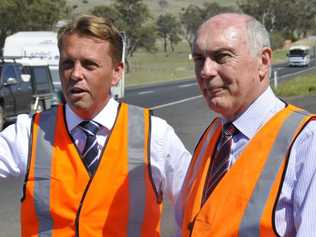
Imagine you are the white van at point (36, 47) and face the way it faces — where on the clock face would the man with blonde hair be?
The man with blonde hair is roughly at 9 o'clock from the white van.

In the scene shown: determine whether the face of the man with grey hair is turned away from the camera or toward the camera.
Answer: toward the camera

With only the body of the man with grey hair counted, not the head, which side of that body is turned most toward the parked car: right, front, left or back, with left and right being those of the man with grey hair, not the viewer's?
right

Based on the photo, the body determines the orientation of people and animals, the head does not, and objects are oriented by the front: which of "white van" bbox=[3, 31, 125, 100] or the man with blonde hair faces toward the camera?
the man with blonde hair

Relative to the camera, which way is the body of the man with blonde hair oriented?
toward the camera

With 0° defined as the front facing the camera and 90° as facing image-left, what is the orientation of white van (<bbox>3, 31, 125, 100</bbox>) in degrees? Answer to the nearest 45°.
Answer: approximately 90°

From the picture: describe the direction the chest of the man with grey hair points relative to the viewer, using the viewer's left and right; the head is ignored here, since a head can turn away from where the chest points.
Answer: facing the viewer and to the left of the viewer

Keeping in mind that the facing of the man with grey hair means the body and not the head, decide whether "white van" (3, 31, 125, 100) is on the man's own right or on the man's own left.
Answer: on the man's own right

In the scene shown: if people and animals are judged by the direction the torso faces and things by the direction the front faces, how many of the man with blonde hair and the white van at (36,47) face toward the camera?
1

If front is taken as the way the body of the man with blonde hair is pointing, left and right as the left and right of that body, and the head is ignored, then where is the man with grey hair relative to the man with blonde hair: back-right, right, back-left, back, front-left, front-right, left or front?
front-left

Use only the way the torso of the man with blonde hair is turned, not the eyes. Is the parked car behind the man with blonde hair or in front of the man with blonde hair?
behind

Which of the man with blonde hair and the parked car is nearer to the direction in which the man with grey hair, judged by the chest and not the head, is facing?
the man with blonde hair
